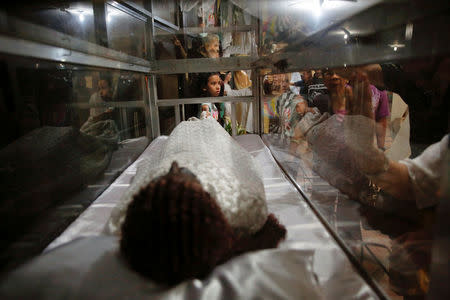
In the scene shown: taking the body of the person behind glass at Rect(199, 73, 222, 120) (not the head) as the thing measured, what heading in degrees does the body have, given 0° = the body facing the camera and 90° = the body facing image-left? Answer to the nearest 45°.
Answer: approximately 315°

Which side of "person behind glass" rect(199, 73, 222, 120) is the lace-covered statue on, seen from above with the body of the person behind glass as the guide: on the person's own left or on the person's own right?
on the person's own right

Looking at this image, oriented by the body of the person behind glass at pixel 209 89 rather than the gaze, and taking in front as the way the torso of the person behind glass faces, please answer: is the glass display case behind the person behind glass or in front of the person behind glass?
in front

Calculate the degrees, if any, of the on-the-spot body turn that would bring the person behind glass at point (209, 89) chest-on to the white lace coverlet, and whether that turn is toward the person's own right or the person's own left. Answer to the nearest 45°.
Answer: approximately 45° to the person's own right
